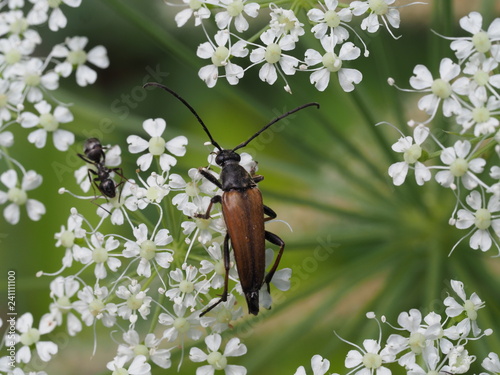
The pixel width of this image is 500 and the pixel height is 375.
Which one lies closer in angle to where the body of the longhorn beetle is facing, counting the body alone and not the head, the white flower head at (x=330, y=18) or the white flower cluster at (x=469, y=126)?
the white flower head

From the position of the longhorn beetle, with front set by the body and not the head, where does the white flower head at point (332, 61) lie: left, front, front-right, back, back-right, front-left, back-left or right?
front-right

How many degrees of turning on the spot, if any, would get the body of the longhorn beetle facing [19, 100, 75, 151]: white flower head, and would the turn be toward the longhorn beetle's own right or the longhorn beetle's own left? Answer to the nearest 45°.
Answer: approximately 45° to the longhorn beetle's own left

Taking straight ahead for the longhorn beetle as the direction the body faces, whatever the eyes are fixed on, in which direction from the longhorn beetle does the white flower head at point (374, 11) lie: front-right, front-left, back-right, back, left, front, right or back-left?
front-right

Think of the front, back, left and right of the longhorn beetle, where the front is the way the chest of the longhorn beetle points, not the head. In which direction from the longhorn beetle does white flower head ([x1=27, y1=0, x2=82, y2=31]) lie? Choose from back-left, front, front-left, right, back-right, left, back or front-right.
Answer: front-left

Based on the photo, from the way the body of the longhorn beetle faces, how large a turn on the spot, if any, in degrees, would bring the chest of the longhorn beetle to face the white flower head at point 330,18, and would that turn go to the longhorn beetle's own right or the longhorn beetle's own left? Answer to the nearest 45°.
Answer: approximately 45° to the longhorn beetle's own right

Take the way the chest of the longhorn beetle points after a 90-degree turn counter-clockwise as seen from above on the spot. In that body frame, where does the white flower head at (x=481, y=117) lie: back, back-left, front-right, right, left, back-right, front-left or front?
back

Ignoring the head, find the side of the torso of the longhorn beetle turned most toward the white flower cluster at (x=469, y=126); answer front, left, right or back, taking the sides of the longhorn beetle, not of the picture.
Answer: right

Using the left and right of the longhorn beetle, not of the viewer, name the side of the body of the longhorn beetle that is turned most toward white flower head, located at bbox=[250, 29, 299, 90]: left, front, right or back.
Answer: front

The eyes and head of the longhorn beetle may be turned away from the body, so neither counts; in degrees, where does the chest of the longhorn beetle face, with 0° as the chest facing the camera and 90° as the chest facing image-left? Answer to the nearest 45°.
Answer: approximately 180°

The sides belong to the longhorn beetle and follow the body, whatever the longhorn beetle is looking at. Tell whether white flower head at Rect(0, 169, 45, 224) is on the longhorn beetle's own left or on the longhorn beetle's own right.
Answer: on the longhorn beetle's own left

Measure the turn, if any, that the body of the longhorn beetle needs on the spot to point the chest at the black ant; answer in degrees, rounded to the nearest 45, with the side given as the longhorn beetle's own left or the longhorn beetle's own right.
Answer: approximately 45° to the longhorn beetle's own left

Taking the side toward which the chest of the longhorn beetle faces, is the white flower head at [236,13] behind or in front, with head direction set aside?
in front
